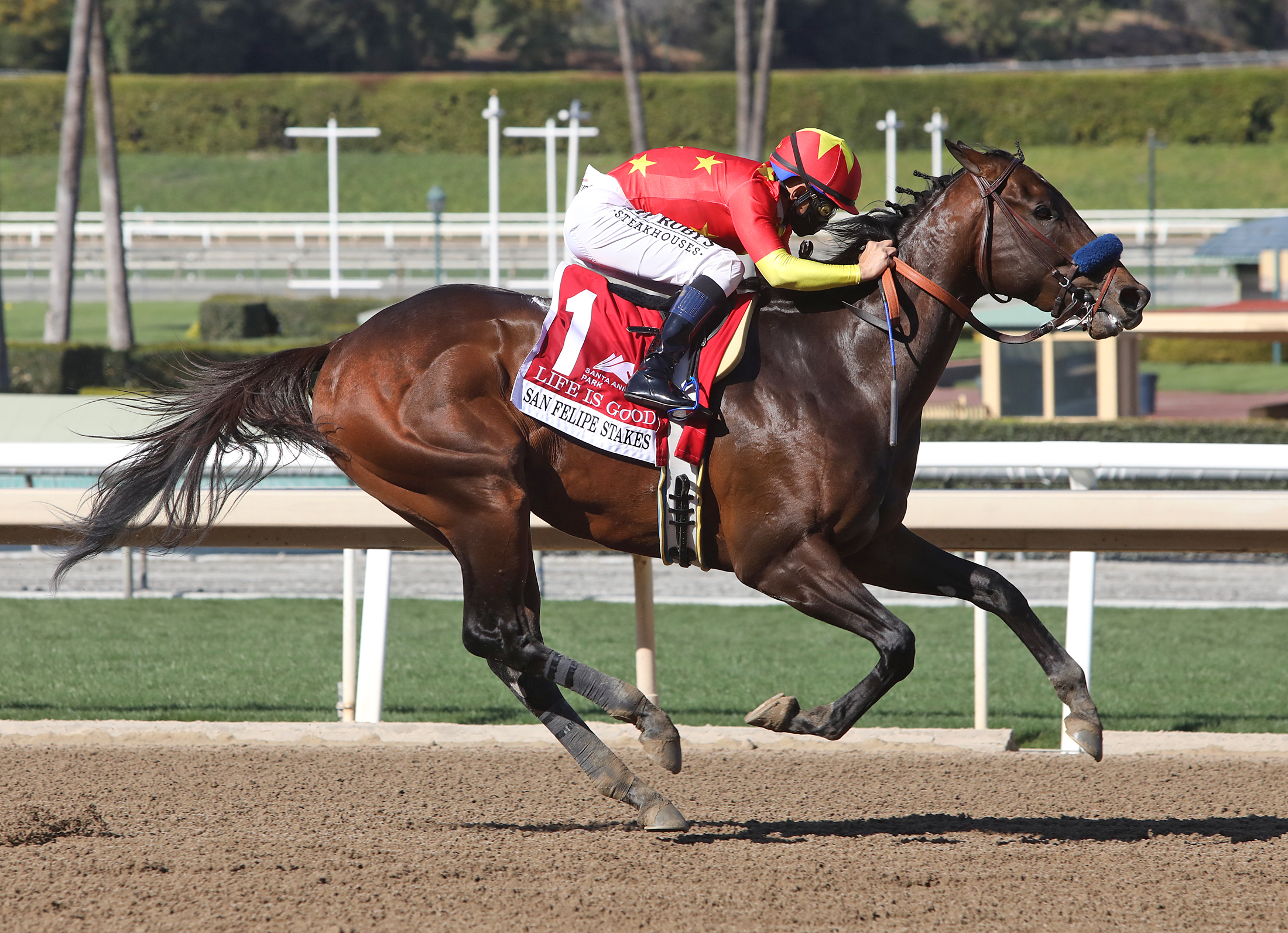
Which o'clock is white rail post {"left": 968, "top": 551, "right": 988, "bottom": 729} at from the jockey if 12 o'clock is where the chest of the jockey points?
The white rail post is roughly at 10 o'clock from the jockey.

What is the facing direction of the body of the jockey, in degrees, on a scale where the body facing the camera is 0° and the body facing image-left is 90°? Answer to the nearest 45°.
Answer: approximately 270°

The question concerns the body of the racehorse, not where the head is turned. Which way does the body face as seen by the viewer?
to the viewer's right

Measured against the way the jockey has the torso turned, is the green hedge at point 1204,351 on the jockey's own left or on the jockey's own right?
on the jockey's own left

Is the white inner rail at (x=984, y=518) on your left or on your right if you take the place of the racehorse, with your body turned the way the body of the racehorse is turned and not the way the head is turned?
on your left

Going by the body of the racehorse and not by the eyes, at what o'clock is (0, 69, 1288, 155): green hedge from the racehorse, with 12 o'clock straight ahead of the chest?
The green hedge is roughly at 9 o'clock from the racehorse.
